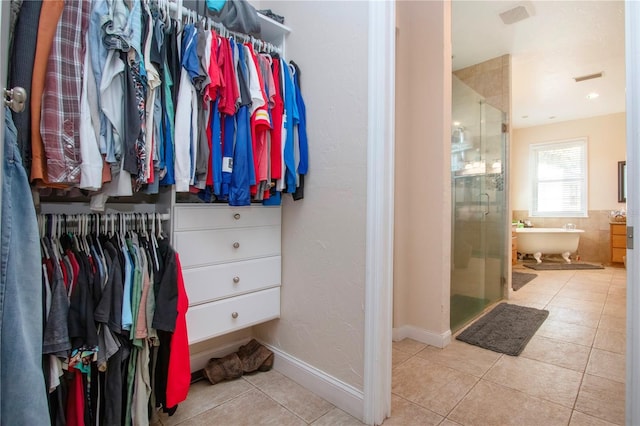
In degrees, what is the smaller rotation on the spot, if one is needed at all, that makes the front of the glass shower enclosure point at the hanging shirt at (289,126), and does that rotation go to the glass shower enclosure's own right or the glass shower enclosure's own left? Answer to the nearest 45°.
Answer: approximately 90° to the glass shower enclosure's own right

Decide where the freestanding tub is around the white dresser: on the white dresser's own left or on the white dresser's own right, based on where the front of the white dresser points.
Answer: on the white dresser's own left

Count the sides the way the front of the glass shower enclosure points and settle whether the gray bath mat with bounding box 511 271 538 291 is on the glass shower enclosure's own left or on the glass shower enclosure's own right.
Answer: on the glass shower enclosure's own left

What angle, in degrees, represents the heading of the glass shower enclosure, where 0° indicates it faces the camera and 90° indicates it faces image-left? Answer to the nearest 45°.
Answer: approximately 315°

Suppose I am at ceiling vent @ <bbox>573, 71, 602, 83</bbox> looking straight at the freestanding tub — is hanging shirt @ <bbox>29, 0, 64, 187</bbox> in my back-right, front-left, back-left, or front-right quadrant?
back-left

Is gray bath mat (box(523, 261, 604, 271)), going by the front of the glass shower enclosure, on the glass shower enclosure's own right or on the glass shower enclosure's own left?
on the glass shower enclosure's own left

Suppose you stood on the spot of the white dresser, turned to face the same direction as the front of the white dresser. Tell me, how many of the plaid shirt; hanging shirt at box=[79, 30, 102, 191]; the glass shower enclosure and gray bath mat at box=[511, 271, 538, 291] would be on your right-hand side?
2

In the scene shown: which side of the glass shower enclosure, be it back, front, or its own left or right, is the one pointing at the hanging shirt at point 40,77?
right

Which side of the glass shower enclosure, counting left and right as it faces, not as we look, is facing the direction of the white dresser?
right

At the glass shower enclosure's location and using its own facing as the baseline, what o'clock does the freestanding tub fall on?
The freestanding tub is roughly at 8 o'clock from the glass shower enclosure.

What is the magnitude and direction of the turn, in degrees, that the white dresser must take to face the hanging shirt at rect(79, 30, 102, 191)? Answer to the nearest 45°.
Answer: approximately 90° to its right

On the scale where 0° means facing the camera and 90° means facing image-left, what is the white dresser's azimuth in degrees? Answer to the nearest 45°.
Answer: approximately 315°

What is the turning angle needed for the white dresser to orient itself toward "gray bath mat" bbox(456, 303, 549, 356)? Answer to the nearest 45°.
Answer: approximately 45° to its left
